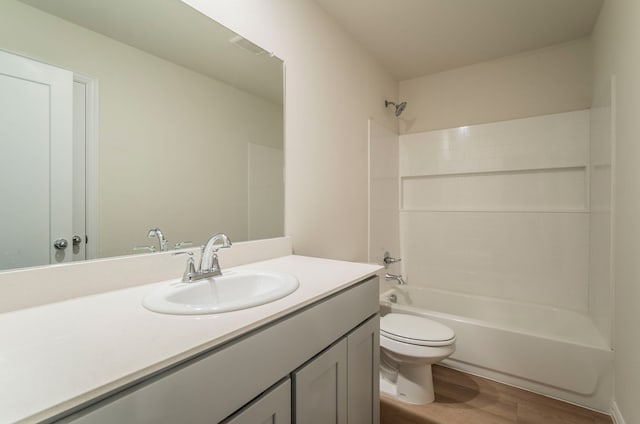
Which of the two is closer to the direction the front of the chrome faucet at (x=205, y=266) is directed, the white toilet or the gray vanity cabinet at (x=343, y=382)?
the gray vanity cabinet

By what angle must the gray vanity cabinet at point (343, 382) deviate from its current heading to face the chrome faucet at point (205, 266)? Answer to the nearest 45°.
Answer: approximately 135° to its right

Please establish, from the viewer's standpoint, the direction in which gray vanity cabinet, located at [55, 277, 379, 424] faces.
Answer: facing the viewer and to the right of the viewer

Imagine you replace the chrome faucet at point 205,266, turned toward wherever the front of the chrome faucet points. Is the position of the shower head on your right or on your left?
on your left

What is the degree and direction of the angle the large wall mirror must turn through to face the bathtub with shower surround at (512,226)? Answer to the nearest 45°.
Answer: approximately 45° to its left

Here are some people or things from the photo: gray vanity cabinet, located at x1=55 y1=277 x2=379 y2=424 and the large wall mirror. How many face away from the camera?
0
